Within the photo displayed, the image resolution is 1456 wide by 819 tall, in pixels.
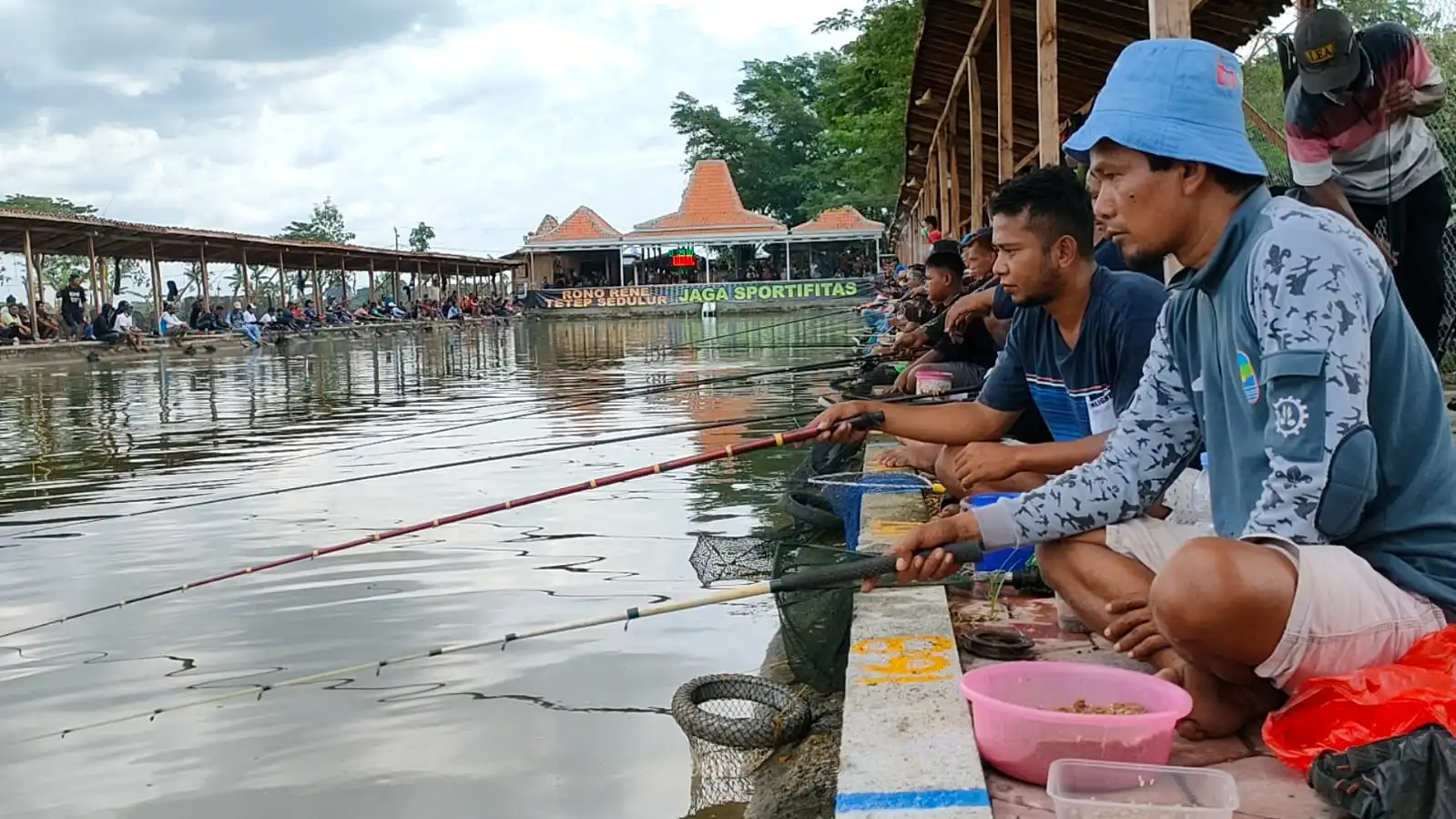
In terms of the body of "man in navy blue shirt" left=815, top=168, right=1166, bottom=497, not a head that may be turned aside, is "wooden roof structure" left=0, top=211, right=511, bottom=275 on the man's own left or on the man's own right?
on the man's own right

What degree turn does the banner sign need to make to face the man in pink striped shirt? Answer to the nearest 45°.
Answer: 0° — it already faces them

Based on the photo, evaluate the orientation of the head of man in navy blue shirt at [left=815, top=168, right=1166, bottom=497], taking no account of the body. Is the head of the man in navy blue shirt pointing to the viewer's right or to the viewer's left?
to the viewer's left

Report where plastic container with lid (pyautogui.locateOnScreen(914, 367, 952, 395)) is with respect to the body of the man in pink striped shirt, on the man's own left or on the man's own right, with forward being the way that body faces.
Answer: on the man's own right

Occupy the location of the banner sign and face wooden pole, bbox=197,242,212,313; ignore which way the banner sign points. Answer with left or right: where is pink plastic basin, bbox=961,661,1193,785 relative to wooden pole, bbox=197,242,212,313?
left

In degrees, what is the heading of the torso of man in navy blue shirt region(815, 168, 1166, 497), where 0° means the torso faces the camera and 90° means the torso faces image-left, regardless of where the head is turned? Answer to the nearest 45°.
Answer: approximately 45°

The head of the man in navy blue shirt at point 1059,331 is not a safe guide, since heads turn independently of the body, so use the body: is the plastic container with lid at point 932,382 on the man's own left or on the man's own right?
on the man's own right

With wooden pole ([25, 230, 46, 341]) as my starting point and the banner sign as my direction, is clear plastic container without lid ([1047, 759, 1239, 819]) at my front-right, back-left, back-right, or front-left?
back-right
